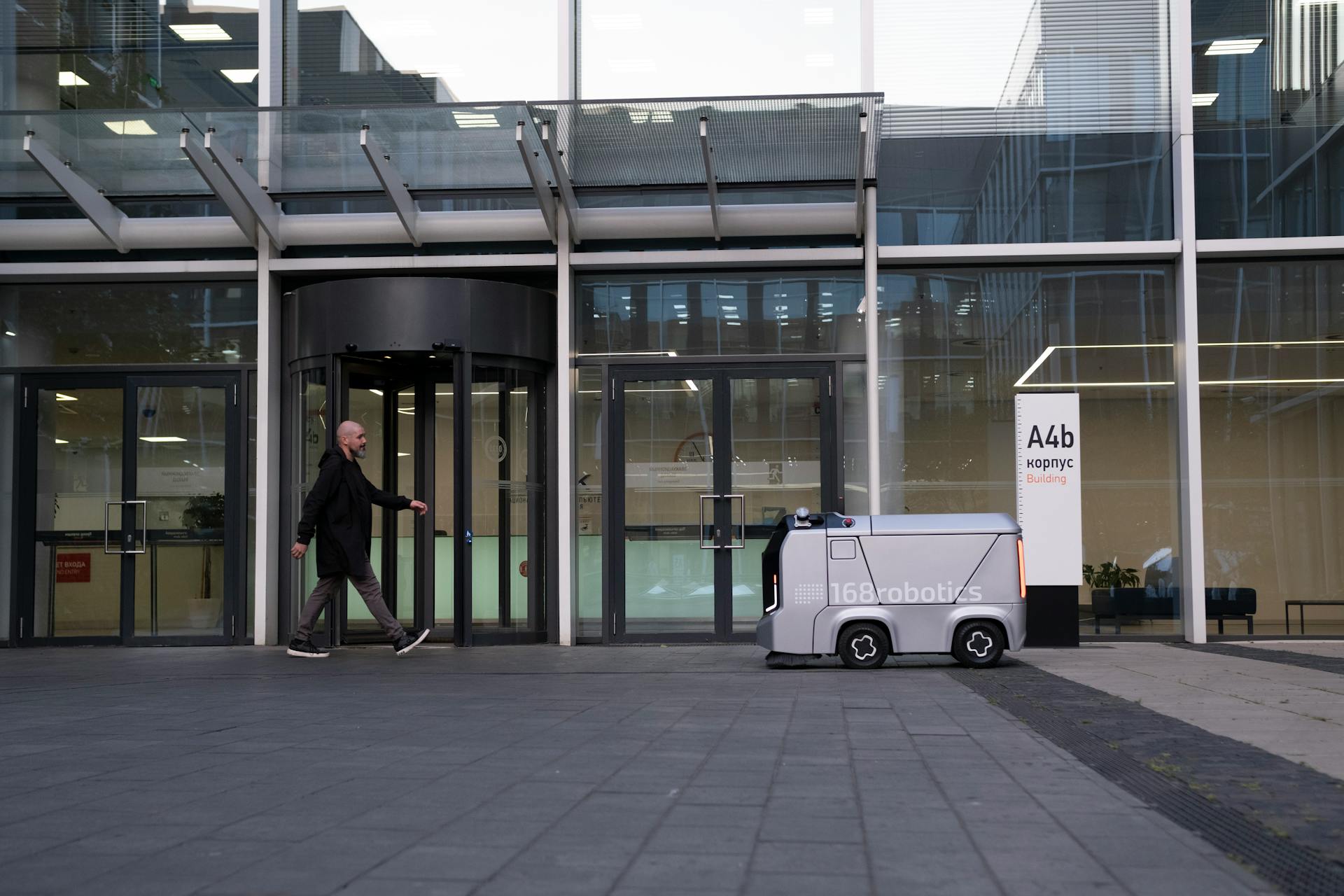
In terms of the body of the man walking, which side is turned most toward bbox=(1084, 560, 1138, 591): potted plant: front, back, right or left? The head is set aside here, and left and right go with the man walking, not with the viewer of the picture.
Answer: front

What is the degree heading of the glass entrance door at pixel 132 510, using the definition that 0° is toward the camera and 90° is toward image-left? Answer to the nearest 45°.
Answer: approximately 0°

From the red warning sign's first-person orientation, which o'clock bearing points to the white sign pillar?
The white sign pillar is roughly at 10 o'clock from the red warning sign.

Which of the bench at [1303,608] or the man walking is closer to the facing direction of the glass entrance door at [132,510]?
the man walking

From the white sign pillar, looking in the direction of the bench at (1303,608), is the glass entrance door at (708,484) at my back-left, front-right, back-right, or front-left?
back-left

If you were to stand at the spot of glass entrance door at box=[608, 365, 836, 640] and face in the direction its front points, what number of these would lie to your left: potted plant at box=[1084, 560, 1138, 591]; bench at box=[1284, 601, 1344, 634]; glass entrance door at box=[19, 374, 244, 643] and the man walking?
2

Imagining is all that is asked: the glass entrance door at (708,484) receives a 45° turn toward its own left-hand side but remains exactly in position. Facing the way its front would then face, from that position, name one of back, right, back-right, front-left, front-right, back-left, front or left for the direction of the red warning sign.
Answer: back-right

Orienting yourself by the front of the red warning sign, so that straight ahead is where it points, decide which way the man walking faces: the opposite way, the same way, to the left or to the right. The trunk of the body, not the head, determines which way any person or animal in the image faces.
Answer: to the left

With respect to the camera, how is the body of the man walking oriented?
to the viewer's right

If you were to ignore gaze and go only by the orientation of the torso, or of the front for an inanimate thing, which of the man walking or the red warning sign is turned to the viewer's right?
the man walking

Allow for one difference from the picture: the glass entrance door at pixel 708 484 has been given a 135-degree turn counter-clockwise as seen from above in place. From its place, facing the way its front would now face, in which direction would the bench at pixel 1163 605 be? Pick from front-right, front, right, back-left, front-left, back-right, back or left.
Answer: front-right

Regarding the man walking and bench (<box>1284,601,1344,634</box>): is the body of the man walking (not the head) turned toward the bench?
yes

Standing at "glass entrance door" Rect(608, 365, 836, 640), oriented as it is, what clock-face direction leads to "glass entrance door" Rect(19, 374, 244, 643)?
"glass entrance door" Rect(19, 374, 244, 643) is roughly at 3 o'clock from "glass entrance door" Rect(608, 365, 836, 640).

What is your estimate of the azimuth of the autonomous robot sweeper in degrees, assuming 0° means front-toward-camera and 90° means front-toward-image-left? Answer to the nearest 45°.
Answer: approximately 90°
